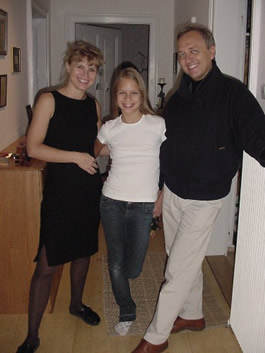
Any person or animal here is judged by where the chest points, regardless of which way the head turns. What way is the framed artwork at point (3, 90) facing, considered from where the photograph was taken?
facing to the right of the viewer

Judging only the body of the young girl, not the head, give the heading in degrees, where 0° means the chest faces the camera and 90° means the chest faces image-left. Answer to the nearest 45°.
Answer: approximately 0°

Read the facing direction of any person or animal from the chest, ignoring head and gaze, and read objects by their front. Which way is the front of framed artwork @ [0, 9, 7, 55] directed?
to the viewer's right

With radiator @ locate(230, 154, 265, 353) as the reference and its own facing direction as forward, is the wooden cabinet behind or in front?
in front

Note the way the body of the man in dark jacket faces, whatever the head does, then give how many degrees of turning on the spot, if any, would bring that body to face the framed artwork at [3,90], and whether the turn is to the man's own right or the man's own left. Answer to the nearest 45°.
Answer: approximately 90° to the man's own right

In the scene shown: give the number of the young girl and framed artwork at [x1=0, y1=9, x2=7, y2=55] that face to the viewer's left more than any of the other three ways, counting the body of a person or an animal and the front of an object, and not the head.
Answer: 0

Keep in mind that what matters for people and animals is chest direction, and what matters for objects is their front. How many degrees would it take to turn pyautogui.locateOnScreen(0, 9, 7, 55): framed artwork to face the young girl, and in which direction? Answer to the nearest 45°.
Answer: approximately 45° to its right

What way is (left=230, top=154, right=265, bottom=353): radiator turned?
to the viewer's left

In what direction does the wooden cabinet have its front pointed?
to the viewer's right

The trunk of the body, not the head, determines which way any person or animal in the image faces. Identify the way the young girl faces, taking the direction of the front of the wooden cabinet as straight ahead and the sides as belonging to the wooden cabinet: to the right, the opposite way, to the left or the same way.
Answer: to the right

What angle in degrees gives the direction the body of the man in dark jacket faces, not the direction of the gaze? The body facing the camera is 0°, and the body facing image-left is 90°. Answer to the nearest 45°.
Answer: approximately 45°
